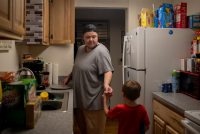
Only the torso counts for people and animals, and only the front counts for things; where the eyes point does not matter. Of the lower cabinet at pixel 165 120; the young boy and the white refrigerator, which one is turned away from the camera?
the young boy

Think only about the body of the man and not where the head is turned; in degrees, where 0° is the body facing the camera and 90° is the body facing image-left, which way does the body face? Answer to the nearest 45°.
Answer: approximately 45°

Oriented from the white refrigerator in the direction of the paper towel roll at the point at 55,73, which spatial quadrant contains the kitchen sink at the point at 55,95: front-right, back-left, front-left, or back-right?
front-left

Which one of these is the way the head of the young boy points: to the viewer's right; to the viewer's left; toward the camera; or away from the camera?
away from the camera

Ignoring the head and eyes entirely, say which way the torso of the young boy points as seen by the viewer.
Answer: away from the camera

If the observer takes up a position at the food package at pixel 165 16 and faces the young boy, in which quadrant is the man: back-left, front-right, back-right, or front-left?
front-right

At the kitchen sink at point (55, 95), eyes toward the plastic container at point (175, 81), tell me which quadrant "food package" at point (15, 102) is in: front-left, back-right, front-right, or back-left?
back-right

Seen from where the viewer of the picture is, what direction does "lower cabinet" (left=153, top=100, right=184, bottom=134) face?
facing the viewer and to the left of the viewer

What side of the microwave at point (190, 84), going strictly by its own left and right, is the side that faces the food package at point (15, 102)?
front
